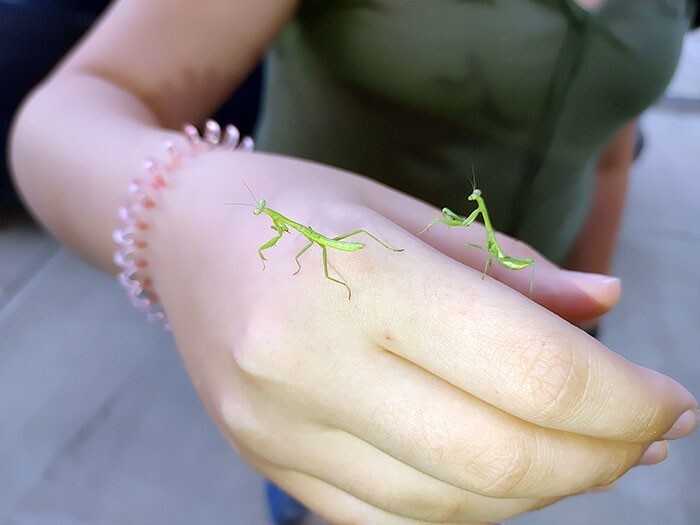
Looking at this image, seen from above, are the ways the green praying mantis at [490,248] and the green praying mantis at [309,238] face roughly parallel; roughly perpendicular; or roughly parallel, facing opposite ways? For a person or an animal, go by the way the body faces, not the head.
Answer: roughly parallel

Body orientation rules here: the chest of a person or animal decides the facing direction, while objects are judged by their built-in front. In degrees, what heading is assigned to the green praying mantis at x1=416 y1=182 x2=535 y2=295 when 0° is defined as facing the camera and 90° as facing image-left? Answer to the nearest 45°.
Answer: approximately 90°

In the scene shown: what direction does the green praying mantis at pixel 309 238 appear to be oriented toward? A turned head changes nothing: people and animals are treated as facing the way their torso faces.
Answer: to the viewer's left
